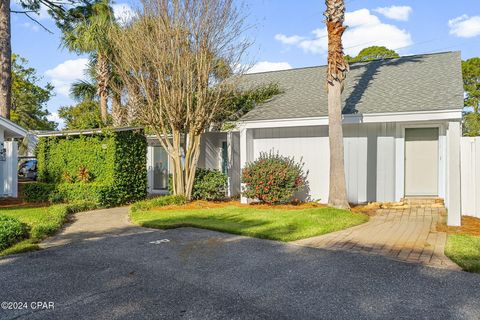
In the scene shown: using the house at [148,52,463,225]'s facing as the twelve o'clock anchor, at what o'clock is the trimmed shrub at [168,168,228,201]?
The trimmed shrub is roughly at 3 o'clock from the house.

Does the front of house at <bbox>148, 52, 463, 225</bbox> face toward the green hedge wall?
no

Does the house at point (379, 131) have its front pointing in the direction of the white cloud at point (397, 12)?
no

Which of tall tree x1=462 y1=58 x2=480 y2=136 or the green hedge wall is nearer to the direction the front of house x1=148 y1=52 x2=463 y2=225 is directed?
the green hedge wall

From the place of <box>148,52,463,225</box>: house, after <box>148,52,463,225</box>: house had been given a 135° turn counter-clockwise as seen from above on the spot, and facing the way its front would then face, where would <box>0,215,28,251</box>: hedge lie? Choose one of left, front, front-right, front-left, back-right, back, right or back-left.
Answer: back

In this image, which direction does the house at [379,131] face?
toward the camera

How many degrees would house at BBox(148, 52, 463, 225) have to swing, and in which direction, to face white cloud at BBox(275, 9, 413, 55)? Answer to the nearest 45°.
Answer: approximately 180°

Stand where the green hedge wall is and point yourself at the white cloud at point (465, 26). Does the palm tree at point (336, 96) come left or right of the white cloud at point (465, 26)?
right

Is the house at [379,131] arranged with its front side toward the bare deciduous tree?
no

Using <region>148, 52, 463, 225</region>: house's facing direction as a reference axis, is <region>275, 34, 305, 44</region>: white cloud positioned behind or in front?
behind

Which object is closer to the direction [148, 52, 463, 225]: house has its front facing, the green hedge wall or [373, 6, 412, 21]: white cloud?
the green hedge wall

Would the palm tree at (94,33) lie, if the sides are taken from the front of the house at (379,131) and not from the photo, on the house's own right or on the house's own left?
on the house's own right

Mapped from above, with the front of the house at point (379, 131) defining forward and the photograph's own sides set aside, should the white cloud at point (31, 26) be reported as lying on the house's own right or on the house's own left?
on the house's own right

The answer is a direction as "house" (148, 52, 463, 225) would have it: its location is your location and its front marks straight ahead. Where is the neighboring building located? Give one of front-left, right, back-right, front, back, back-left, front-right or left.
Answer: right

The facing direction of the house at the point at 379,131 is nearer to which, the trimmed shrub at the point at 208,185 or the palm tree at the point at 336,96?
the palm tree

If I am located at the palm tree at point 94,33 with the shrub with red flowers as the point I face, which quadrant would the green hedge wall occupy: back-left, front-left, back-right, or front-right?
front-right
